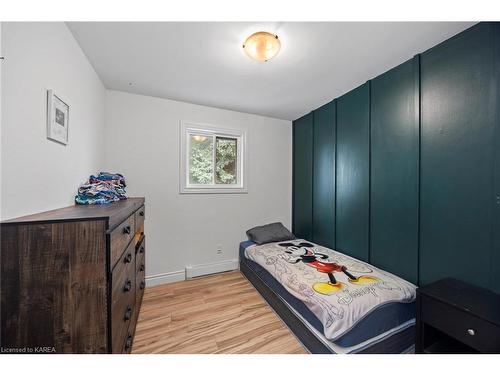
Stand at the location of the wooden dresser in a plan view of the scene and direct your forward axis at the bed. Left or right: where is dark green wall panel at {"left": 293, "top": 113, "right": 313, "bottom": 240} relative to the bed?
left

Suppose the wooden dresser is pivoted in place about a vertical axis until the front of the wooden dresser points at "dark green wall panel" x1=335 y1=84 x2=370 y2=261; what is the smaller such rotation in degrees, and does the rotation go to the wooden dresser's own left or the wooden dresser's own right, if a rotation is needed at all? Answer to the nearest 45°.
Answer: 0° — it already faces it

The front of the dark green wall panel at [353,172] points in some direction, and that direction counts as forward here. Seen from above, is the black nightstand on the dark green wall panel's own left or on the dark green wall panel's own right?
on the dark green wall panel's own left

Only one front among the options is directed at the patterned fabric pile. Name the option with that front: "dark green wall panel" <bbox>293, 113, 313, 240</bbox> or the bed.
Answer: the dark green wall panel

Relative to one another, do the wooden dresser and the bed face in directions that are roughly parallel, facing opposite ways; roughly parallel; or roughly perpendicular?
roughly perpendicular

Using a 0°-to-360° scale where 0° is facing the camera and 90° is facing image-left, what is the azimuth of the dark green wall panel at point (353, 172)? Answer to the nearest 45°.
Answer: approximately 45°

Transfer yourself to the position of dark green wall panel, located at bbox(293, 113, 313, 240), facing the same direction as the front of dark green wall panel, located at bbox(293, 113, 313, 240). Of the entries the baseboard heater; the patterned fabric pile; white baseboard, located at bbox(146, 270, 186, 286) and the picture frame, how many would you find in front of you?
4

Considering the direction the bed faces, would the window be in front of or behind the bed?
behind

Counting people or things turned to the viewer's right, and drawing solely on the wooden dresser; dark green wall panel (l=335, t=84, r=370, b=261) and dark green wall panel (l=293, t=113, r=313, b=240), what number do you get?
1

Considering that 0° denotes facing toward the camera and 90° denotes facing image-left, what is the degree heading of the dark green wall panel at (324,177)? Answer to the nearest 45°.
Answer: approximately 45°

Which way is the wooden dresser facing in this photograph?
to the viewer's right

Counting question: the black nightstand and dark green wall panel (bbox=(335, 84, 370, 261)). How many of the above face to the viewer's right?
0

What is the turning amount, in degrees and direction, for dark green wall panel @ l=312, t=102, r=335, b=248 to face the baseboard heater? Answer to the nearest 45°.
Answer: approximately 45° to its right

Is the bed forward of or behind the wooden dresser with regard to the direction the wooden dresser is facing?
forward
